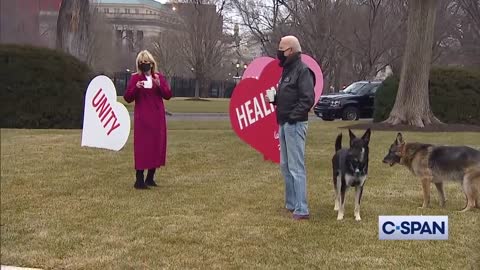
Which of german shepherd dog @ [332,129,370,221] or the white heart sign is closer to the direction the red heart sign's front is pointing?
the german shepherd dog

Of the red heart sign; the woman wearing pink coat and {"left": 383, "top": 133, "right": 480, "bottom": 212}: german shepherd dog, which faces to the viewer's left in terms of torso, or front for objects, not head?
the german shepherd dog

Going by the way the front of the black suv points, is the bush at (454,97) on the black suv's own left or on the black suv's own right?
on the black suv's own left

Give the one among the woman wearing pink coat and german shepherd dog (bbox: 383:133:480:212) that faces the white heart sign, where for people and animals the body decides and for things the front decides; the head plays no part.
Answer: the german shepherd dog

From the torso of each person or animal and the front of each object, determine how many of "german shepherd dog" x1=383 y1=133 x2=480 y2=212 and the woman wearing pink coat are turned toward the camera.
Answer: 1

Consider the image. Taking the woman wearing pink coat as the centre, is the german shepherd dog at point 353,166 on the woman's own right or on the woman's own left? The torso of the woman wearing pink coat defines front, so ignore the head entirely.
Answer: on the woman's own left

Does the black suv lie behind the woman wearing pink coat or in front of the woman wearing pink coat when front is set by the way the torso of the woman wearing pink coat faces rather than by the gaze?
behind
